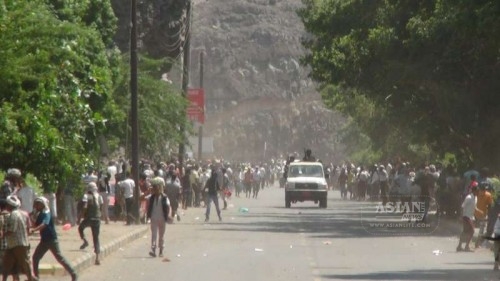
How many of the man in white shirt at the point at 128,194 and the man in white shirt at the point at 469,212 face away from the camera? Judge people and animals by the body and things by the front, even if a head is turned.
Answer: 1

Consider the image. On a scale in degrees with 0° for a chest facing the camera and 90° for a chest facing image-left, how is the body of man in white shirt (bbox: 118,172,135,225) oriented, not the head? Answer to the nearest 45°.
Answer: approximately 180°

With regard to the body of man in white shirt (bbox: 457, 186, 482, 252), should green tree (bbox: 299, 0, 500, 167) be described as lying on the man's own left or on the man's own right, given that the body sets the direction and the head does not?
on the man's own left

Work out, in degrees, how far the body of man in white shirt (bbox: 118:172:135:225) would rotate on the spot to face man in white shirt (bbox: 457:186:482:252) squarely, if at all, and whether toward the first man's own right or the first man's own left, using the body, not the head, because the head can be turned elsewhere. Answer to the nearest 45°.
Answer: approximately 135° to the first man's own right
